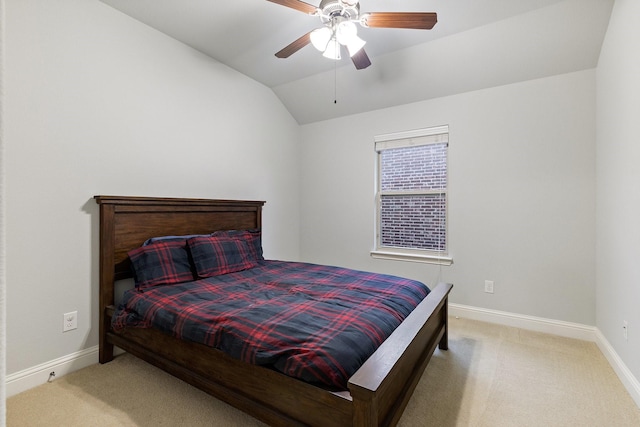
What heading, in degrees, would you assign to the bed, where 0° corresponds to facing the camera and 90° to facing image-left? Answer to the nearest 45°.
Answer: approximately 315°

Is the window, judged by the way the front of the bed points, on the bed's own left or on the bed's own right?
on the bed's own left
